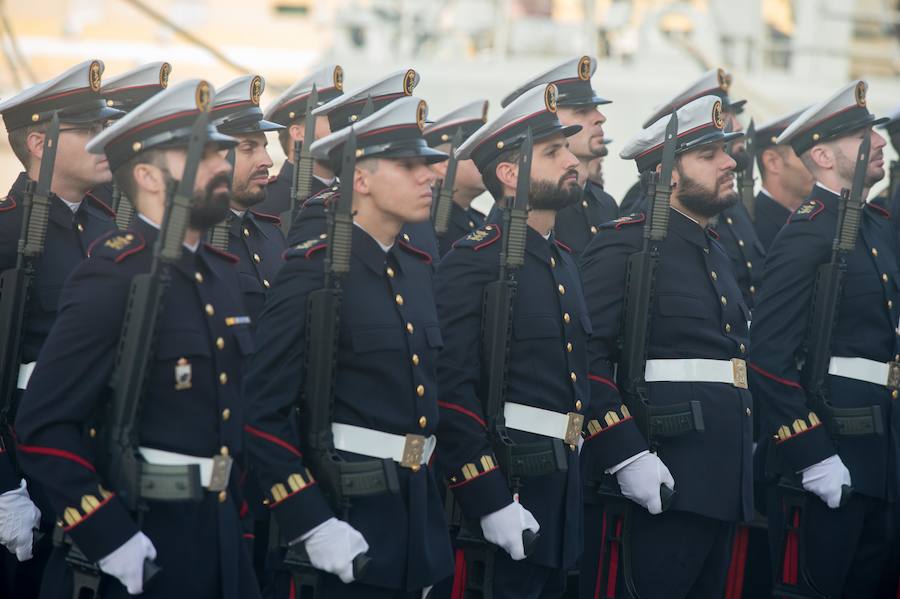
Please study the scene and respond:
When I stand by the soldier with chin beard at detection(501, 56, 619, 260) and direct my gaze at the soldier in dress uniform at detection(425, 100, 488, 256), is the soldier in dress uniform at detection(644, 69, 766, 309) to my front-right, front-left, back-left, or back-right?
back-right

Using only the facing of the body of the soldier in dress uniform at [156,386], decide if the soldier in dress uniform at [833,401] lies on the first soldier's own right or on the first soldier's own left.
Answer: on the first soldier's own left

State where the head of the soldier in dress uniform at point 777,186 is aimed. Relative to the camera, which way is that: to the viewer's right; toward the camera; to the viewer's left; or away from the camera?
to the viewer's right

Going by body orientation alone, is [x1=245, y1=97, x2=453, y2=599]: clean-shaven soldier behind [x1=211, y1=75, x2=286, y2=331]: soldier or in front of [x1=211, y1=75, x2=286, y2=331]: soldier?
in front

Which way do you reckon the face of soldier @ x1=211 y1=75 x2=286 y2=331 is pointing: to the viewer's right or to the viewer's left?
to the viewer's right

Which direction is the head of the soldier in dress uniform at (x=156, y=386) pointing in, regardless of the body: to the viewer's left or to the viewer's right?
to the viewer's right

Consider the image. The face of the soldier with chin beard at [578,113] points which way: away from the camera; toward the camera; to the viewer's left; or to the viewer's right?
to the viewer's right

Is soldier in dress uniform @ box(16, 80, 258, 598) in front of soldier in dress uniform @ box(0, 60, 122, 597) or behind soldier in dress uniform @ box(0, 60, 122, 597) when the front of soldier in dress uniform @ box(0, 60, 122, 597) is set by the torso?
in front

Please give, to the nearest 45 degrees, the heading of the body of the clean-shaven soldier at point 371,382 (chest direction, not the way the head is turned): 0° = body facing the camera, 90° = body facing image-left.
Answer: approximately 315°
